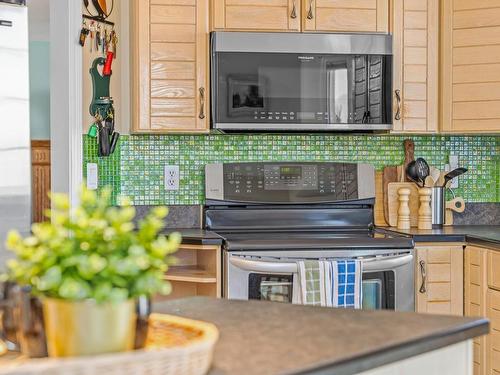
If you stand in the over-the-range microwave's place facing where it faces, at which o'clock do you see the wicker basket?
The wicker basket is roughly at 12 o'clock from the over-the-range microwave.

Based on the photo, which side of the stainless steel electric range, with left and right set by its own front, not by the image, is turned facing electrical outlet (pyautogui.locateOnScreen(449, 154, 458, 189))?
left

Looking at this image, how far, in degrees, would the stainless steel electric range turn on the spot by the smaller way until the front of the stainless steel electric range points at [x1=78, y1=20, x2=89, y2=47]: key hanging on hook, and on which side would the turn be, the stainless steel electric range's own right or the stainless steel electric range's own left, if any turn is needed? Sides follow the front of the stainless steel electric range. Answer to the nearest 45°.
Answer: approximately 45° to the stainless steel electric range's own right

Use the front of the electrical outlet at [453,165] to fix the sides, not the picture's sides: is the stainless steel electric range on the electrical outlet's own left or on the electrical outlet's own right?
on the electrical outlet's own right

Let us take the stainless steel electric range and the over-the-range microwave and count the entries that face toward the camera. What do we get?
2

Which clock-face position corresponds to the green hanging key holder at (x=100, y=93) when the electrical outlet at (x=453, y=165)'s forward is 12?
The green hanging key holder is roughly at 2 o'clock from the electrical outlet.

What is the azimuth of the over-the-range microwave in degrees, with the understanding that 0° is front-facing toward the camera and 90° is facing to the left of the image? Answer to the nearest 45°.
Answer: approximately 0°

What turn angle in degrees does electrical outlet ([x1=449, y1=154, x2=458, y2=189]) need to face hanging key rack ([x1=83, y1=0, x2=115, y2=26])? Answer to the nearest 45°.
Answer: approximately 45° to its right

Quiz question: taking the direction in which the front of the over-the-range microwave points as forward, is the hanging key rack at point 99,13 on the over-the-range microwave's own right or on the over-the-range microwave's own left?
on the over-the-range microwave's own right

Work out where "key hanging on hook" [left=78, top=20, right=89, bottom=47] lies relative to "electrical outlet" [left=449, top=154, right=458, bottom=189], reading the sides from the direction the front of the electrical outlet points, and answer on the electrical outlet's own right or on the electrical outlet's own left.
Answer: on the electrical outlet's own right

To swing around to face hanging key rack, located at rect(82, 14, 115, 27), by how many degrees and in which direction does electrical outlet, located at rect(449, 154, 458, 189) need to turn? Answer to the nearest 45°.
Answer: approximately 45° to its right
